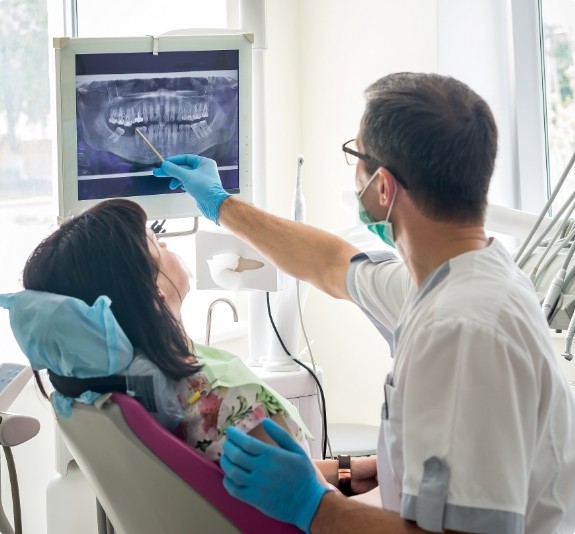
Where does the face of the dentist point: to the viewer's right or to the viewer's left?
to the viewer's left

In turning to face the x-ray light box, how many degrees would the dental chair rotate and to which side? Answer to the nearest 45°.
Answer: approximately 45° to its left

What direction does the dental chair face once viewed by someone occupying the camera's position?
facing away from the viewer and to the right of the viewer

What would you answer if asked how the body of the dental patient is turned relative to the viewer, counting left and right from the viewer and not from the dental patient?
facing away from the viewer and to the right of the viewer
